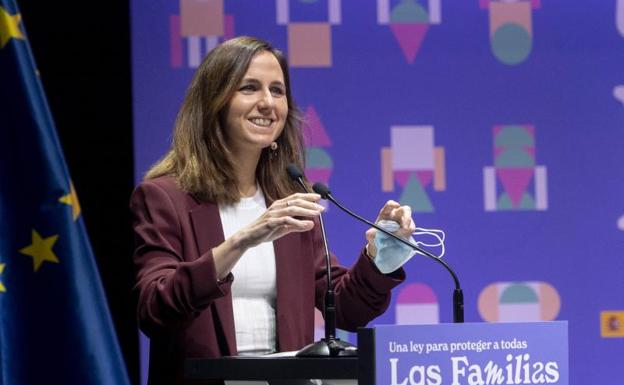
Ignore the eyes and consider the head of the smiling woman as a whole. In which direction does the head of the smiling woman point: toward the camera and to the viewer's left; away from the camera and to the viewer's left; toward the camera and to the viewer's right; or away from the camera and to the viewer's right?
toward the camera and to the viewer's right

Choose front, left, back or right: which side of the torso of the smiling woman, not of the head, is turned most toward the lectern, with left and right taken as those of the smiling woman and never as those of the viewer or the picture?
front

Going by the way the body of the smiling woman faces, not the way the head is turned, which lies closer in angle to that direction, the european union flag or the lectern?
the lectern

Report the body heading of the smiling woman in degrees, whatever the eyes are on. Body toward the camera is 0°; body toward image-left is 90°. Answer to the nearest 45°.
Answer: approximately 315°
